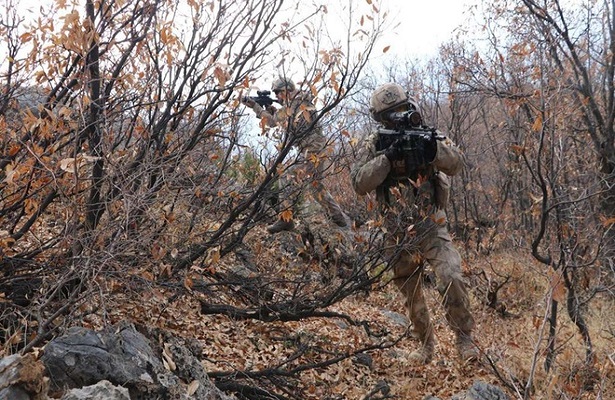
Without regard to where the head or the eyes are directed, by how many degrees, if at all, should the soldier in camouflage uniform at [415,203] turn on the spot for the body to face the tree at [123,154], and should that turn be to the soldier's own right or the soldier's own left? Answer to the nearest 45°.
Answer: approximately 45° to the soldier's own right

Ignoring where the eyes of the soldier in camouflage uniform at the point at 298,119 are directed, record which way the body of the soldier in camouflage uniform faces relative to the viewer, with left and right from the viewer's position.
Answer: facing to the left of the viewer

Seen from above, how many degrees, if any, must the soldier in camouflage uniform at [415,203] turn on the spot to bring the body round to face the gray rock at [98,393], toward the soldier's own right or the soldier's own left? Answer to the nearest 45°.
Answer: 0° — they already face it

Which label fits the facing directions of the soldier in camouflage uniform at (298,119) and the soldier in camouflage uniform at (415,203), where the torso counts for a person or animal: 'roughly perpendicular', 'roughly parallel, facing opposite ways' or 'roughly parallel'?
roughly perpendicular

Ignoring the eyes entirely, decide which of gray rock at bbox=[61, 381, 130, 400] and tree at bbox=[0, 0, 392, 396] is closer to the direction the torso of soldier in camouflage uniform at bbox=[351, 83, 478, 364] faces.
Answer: the gray rock

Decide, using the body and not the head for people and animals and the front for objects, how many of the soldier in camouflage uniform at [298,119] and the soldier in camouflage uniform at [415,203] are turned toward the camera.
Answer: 1

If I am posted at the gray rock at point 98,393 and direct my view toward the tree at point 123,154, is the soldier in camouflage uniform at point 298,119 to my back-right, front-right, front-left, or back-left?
front-right

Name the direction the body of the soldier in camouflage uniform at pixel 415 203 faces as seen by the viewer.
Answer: toward the camera

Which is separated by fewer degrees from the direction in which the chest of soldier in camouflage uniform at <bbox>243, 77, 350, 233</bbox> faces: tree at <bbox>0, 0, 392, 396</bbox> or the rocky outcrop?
the tree

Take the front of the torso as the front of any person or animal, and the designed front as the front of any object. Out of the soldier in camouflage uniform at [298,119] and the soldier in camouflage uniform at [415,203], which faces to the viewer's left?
the soldier in camouflage uniform at [298,119]

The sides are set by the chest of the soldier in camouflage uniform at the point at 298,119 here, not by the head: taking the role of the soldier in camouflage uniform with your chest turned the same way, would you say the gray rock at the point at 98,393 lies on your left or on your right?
on your left

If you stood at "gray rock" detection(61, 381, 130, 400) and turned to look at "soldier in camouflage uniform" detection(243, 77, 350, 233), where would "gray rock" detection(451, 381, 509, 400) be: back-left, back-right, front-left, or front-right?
front-right

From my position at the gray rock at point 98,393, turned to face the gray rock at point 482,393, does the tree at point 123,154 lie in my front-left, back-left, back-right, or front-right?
front-left
